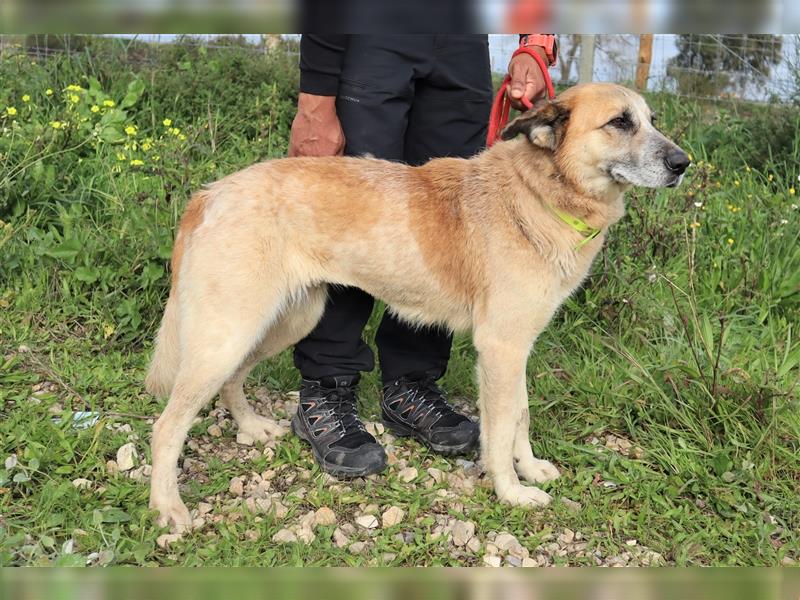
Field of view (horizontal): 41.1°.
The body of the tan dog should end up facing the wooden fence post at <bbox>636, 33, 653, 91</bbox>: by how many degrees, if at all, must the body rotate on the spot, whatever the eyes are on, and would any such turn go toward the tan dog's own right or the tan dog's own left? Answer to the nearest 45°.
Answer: approximately 90° to the tan dog's own left

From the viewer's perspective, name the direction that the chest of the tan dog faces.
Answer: to the viewer's right

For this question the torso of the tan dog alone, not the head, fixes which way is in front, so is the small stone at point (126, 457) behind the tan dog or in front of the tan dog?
behind

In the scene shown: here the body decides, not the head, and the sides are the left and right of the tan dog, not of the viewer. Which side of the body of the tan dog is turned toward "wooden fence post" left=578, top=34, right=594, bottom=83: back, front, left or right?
left

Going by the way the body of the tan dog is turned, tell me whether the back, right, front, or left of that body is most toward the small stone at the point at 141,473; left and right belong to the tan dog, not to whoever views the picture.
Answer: back
